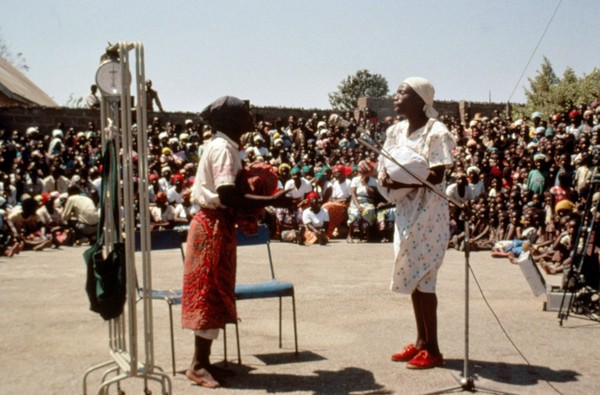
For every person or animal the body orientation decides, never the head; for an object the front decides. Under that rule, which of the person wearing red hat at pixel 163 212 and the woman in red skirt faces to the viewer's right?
the woman in red skirt

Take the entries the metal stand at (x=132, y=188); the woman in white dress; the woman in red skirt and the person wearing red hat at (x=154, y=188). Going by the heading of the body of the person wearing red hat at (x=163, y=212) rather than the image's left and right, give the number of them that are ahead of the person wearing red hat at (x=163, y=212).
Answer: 3

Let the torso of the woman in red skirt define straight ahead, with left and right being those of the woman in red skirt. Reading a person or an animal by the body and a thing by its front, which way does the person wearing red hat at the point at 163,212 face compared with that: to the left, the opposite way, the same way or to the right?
to the right

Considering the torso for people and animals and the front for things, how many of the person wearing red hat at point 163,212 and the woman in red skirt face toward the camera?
1

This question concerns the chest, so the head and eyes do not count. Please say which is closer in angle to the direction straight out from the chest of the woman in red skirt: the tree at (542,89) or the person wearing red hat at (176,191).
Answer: the tree

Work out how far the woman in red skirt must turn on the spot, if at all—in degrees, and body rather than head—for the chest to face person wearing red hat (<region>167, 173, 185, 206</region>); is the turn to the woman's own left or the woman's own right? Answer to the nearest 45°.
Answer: approximately 90° to the woman's own left

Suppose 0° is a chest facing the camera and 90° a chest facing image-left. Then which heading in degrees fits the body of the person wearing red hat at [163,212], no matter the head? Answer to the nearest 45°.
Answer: approximately 0°

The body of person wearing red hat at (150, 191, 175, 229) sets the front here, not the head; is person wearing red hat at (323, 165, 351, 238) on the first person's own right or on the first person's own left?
on the first person's own left

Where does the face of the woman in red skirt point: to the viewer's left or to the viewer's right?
to the viewer's right

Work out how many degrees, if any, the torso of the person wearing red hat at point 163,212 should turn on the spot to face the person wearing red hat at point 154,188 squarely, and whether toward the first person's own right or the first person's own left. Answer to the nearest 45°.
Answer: approximately 180°

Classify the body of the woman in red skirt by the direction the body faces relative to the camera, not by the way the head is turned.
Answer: to the viewer's right

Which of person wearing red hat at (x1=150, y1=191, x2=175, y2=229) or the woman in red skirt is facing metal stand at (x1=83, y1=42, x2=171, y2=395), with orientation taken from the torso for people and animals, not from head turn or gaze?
the person wearing red hat
